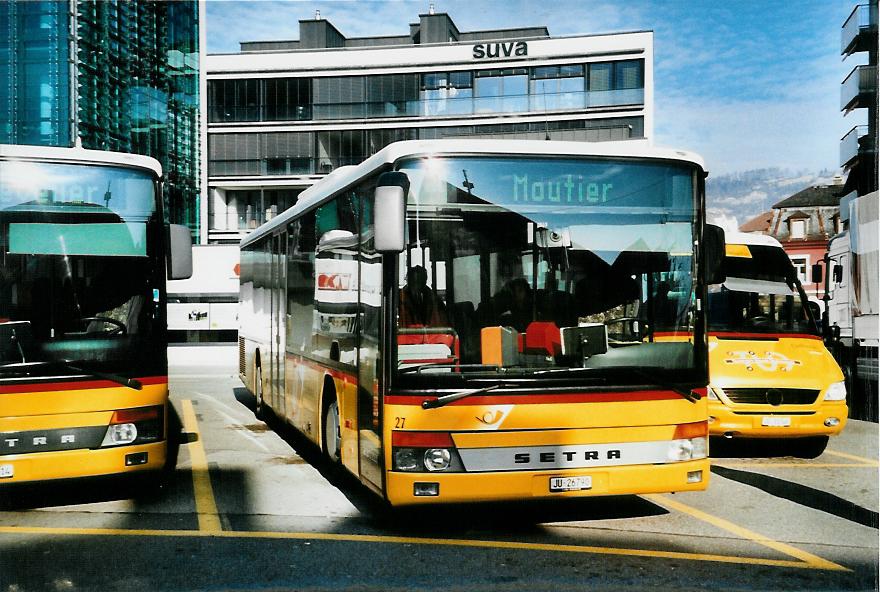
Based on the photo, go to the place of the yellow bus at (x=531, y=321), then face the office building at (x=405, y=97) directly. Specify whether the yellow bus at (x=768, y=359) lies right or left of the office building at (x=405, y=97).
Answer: right

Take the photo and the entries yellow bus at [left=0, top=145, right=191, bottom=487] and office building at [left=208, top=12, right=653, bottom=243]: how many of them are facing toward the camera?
2

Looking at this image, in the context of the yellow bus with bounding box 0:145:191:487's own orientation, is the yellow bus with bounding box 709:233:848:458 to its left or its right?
on its left

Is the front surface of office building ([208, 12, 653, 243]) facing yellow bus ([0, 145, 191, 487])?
yes

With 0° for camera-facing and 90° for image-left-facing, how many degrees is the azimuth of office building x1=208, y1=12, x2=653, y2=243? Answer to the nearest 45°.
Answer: approximately 0°

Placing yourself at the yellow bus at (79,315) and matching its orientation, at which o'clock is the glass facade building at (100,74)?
The glass facade building is roughly at 6 o'clock from the yellow bus.

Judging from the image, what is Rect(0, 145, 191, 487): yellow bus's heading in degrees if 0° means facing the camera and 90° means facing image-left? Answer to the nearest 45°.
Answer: approximately 0°

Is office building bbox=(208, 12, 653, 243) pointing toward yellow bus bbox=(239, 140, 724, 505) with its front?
yes

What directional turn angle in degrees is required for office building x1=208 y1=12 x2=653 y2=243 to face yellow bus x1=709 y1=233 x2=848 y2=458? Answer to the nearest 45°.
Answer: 0° — it already faces it

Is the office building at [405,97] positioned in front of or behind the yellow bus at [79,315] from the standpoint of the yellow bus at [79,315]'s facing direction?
behind
